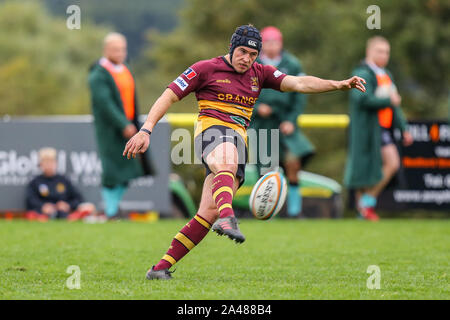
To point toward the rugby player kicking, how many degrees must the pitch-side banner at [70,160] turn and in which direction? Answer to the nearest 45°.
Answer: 0° — it already faces them

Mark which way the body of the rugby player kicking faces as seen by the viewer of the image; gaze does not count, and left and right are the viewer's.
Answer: facing the viewer and to the right of the viewer

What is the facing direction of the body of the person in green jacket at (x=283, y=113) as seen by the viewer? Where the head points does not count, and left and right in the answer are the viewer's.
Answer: facing the viewer and to the left of the viewer

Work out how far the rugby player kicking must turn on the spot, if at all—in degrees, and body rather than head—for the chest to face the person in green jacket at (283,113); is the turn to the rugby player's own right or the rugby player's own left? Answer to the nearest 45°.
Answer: approximately 135° to the rugby player's own left

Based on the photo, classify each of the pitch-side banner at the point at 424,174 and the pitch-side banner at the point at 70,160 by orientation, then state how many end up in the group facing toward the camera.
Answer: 2

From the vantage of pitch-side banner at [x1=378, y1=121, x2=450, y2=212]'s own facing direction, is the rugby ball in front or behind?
in front

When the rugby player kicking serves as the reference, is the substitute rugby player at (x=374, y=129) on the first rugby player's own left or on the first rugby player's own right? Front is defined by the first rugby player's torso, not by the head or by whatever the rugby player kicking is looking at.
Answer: on the first rugby player's own left

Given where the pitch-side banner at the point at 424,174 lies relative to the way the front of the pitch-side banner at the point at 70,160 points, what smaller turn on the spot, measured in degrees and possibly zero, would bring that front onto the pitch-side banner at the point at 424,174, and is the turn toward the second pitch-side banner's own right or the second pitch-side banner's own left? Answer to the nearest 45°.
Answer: approximately 90° to the second pitch-side banner's own left

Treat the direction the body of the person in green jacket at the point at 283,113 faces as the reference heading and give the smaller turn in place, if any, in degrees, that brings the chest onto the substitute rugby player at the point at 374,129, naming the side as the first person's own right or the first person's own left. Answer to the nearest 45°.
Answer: approximately 135° to the first person's own left
